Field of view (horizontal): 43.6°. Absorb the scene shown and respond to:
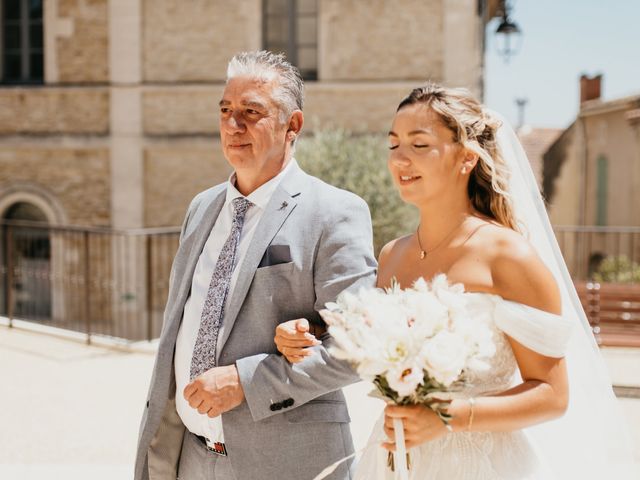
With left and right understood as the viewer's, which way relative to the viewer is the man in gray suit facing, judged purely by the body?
facing the viewer and to the left of the viewer

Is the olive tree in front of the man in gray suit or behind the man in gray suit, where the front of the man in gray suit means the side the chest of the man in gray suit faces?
behind

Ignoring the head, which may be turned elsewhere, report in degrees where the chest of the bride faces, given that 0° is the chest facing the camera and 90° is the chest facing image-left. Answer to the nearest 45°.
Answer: approximately 45°

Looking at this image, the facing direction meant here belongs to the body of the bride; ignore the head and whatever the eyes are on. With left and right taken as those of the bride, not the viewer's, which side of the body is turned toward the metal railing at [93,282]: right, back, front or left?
right

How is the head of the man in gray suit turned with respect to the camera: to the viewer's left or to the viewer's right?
to the viewer's left

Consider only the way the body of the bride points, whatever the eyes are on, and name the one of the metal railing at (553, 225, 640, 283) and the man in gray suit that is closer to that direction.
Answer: the man in gray suit

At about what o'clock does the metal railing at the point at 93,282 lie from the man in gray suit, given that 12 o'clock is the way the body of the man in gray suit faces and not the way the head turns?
The metal railing is roughly at 4 o'clock from the man in gray suit.

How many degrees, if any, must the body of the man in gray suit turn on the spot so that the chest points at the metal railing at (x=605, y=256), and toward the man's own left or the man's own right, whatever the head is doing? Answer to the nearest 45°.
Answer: approximately 180°

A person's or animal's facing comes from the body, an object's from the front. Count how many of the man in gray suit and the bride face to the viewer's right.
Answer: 0

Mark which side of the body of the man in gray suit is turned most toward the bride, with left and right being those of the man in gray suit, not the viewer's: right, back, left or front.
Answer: left
